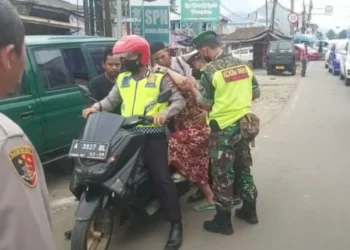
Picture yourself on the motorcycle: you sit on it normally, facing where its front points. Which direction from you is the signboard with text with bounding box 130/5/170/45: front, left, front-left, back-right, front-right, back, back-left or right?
back-right

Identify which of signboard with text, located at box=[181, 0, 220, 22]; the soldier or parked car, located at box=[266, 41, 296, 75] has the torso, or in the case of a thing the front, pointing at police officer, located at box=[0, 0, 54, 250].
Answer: the signboard with text

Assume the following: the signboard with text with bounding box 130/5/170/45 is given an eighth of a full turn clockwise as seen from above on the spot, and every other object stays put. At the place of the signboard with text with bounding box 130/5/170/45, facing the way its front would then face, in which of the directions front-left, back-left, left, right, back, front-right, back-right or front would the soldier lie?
front-left

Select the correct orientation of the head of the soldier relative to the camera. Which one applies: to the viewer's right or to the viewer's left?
to the viewer's left

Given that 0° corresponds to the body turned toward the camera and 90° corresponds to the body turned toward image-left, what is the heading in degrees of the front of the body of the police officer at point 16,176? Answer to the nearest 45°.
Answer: approximately 225°

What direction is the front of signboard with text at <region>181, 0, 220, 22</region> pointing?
toward the camera

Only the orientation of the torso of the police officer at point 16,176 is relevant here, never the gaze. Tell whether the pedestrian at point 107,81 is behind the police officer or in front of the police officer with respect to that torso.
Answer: in front

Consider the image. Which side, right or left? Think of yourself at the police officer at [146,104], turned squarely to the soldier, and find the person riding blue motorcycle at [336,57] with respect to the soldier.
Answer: left

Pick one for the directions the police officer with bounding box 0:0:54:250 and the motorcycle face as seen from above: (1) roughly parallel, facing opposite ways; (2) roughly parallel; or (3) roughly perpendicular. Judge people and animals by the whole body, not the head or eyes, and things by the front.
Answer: roughly parallel, facing opposite ways

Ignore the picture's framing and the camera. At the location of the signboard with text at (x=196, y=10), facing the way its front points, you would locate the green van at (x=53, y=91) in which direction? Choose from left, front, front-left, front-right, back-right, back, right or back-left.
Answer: front

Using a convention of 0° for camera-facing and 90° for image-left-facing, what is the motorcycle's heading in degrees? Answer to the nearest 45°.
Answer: approximately 45°

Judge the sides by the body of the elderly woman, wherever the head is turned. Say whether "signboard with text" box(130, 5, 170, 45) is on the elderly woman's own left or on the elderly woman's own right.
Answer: on the elderly woman's own right

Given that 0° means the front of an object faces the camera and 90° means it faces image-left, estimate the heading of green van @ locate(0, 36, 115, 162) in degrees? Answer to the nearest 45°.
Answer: approximately 45°

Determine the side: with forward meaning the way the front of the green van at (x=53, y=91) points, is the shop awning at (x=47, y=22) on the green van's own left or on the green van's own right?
on the green van's own right

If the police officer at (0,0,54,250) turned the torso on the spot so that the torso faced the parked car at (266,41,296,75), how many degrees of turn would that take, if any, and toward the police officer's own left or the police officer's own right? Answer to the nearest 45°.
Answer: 0° — they already face it

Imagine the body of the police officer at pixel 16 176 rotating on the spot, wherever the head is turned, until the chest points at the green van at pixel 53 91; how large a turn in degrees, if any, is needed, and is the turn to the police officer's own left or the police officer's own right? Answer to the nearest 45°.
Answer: approximately 45° to the police officer's own left

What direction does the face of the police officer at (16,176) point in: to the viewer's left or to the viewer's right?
to the viewer's right

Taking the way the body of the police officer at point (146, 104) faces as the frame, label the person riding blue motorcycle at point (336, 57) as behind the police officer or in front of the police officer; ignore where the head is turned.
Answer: behind
